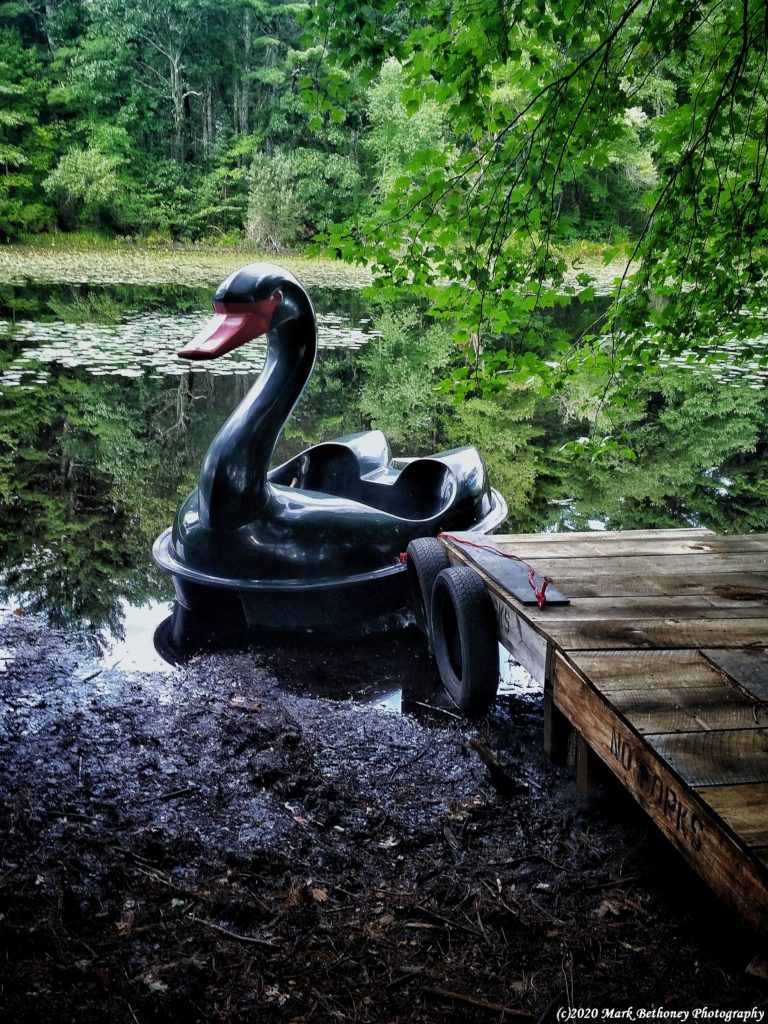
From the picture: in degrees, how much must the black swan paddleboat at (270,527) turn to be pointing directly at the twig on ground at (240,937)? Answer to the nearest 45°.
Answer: approximately 45° to its left

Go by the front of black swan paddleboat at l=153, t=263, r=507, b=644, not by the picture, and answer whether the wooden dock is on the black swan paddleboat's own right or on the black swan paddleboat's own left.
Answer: on the black swan paddleboat's own left

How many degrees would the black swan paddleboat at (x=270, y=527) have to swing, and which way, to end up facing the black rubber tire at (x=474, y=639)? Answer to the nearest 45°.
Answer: approximately 90° to its left

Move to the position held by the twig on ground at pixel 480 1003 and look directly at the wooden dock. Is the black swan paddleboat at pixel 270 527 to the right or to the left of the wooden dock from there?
left

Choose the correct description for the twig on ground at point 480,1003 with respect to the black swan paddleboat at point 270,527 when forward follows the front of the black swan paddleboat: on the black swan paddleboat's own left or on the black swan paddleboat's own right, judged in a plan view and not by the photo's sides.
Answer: on the black swan paddleboat's own left

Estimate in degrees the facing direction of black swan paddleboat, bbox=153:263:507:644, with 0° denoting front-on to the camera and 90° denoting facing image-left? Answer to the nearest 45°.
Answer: approximately 45°
